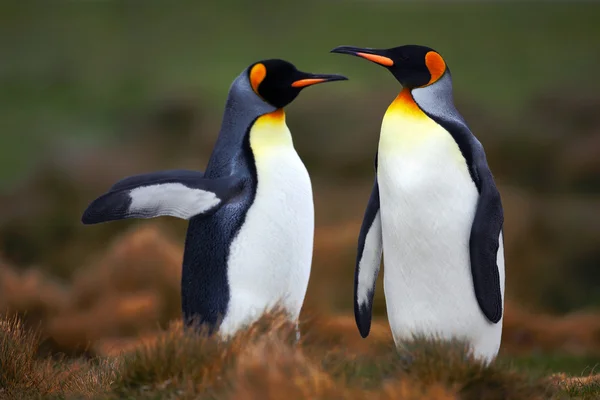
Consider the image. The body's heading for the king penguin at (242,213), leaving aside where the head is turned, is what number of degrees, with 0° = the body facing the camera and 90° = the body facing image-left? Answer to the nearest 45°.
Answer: approximately 270°

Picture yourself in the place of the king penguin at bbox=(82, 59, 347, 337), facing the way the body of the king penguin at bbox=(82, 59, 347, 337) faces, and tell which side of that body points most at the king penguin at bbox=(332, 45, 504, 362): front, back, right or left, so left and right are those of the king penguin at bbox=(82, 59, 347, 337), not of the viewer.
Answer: front

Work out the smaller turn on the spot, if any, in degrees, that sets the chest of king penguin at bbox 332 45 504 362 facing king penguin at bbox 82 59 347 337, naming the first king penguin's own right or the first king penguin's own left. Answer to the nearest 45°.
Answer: approximately 45° to the first king penguin's own right

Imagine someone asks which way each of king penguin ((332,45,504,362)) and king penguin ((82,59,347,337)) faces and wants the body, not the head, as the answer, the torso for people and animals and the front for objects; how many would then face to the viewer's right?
1
